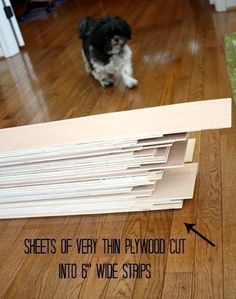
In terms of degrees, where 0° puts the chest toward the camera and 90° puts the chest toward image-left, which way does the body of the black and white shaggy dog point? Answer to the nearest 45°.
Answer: approximately 315°

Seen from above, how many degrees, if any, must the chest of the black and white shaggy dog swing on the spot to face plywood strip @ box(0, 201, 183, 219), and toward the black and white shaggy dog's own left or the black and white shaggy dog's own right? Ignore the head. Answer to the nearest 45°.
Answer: approximately 45° to the black and white shaggy dog's own right

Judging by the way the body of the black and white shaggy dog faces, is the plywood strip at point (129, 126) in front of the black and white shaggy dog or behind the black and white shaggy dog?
in front

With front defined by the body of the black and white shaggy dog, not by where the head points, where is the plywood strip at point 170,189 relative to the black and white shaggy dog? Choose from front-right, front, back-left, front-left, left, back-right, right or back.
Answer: front-right
